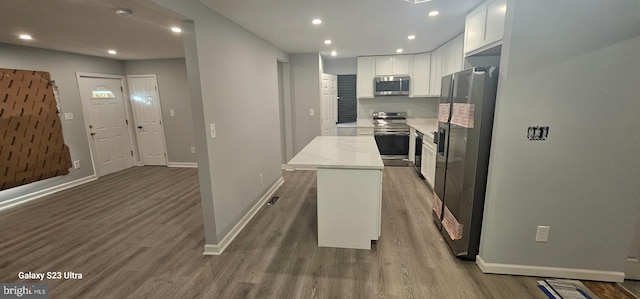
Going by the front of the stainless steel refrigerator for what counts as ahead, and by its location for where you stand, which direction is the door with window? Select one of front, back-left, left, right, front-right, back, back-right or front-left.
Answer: front-right

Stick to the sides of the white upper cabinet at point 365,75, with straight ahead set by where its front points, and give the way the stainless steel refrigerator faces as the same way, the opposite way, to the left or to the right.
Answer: to the right

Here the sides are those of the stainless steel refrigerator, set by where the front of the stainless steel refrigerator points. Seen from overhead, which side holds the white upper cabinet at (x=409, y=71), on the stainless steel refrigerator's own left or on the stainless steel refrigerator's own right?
on the stainless steel refrigerator's own right

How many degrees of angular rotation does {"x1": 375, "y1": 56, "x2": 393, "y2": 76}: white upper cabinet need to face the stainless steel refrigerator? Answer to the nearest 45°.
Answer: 0° — it already faces it

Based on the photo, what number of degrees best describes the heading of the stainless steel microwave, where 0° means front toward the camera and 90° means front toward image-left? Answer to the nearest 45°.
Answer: approximately 0°
